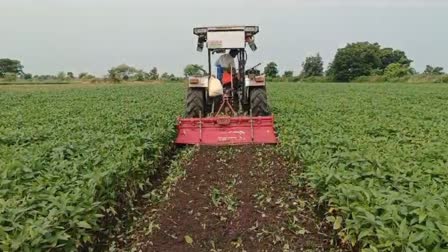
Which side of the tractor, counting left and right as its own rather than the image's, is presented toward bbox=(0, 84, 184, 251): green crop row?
back

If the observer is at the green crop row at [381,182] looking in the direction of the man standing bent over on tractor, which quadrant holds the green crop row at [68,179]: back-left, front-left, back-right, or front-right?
front-left

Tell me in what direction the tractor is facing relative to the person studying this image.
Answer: facing away from the viewer

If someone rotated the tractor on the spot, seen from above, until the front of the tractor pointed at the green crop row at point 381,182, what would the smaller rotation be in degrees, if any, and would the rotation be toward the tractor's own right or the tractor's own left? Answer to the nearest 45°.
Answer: approximately 180°

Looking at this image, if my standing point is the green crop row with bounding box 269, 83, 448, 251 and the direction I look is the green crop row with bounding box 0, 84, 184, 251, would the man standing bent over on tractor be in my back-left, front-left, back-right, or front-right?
front-right
